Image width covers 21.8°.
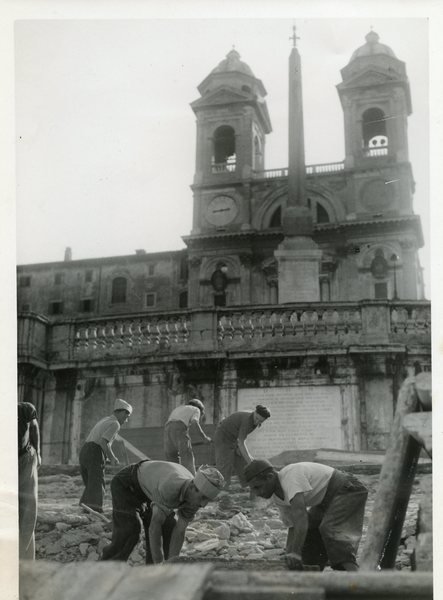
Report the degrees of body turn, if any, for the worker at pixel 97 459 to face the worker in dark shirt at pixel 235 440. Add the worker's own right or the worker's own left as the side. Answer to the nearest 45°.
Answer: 0° — they already face them

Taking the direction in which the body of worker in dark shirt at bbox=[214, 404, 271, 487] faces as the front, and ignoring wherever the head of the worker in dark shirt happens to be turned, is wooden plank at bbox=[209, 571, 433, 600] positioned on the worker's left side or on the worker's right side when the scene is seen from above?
on the worker's right side

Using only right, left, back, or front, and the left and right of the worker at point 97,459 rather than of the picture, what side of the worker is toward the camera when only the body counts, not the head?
right

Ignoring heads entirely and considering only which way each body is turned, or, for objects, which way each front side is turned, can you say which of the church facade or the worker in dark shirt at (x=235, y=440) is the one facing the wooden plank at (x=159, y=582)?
the church facade

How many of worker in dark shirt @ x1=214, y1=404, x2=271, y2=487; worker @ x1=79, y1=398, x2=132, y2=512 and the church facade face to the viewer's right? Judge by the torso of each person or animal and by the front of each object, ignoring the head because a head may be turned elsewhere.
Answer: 2

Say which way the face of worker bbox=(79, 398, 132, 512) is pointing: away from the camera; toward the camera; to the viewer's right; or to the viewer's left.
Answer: to the viewer's right

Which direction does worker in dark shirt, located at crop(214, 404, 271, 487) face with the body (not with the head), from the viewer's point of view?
to the viewer's right

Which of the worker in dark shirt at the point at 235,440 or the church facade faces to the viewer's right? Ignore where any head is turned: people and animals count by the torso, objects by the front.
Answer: the worker in dark shirt

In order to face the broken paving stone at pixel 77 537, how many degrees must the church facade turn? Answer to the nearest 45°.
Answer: approximately 45° to its right

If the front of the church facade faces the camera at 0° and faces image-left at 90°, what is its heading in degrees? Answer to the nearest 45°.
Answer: approximately 0°

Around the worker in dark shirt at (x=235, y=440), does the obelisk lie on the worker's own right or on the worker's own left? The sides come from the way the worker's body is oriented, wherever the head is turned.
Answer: on the worker's own left
